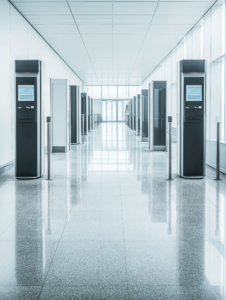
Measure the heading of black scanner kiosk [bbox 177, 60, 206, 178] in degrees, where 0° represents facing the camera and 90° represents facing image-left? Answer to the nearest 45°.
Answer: approximately 0°

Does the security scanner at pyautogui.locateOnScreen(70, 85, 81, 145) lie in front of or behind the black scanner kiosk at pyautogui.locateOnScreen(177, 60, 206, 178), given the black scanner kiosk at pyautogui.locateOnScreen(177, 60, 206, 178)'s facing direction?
behind

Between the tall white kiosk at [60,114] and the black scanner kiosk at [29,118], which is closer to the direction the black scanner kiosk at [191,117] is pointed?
the black scanner kiosk

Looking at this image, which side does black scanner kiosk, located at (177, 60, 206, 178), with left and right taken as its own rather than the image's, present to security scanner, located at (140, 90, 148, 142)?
back

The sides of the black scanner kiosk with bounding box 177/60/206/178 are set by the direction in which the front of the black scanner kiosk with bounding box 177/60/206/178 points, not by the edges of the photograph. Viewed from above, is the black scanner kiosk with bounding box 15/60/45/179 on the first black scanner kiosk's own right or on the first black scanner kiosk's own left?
on the first black scanner kiosk's own right

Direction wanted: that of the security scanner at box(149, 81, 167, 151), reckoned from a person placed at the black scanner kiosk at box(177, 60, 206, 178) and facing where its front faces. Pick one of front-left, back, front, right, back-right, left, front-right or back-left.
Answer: back

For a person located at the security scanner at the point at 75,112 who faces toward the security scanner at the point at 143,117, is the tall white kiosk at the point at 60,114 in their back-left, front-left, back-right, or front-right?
back-right

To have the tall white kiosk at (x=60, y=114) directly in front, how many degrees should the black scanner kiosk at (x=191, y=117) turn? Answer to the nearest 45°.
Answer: approximately 135° to its right
